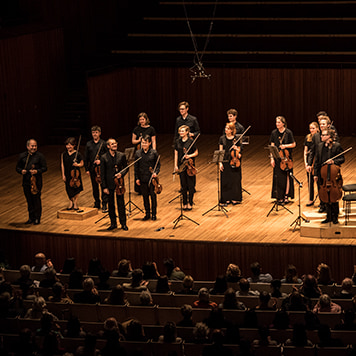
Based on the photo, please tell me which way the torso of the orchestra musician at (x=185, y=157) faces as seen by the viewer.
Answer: toward the camera

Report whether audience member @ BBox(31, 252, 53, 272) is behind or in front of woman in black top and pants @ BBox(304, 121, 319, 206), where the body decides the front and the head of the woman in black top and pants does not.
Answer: in front

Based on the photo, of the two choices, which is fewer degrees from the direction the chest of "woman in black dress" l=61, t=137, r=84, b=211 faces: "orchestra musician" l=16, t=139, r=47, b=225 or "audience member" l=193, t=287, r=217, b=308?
the audience member

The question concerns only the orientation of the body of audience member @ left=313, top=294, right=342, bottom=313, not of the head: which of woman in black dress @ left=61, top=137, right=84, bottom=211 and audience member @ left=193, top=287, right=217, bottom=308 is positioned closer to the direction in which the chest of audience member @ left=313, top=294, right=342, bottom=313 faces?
the woman in black dress

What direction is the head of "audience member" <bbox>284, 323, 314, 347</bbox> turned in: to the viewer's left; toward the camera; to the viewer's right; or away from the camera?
away from the camera

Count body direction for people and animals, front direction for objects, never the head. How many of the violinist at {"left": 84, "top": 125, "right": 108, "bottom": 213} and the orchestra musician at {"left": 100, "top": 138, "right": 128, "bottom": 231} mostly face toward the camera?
2

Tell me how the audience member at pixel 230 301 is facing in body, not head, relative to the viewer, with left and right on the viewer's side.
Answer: facing away from the viewer

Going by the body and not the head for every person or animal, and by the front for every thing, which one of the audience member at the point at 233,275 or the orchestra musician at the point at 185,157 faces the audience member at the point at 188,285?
the orchestra musician

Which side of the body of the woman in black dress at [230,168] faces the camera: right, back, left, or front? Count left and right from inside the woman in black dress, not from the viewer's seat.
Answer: front

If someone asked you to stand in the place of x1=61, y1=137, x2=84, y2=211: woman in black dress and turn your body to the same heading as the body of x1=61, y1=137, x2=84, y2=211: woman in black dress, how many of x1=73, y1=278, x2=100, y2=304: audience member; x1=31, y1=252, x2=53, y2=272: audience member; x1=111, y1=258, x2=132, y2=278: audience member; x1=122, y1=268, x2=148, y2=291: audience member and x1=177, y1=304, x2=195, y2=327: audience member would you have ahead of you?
5

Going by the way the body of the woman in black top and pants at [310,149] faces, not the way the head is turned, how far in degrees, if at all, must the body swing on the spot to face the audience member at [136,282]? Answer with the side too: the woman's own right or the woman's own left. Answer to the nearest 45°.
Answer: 0° — they already face them

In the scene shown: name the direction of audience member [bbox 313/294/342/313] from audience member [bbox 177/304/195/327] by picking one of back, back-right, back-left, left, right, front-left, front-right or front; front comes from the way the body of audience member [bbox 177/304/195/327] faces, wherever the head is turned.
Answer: right

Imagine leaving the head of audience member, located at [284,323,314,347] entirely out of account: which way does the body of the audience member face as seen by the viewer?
away from the camera

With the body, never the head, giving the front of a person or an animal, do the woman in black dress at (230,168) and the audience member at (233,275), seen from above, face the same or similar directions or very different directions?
very different directions

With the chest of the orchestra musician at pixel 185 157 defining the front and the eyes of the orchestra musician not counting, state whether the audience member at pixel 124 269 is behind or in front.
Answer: in front

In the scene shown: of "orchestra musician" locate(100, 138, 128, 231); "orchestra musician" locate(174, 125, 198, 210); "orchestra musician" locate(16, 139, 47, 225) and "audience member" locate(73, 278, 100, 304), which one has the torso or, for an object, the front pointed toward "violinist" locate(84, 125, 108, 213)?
the audience member

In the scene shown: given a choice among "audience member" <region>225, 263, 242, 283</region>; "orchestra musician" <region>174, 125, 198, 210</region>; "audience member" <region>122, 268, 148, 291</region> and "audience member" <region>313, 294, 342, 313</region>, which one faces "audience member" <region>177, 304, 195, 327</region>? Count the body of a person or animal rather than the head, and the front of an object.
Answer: the orchestra musician

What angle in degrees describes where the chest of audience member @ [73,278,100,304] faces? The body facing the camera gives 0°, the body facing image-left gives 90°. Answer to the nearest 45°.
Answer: approximately 180°

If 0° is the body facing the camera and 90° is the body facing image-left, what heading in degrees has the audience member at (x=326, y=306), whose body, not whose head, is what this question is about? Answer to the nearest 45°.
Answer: approximately 180°

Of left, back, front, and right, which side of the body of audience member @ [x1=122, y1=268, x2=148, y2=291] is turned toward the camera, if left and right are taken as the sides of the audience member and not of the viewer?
back
